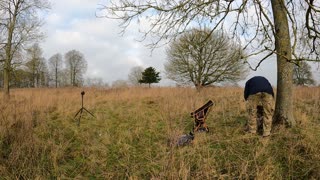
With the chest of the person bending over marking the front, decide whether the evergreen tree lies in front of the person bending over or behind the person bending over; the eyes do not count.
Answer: in front

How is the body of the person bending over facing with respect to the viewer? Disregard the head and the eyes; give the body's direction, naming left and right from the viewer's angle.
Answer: facing away from the viewer

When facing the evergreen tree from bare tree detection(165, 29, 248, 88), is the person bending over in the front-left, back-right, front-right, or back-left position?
back-left

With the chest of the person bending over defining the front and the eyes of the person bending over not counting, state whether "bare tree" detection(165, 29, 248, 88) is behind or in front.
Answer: in front
